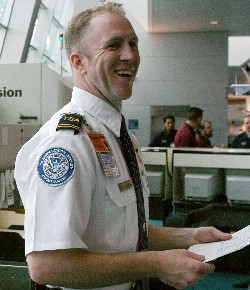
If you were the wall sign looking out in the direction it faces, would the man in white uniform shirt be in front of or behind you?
in front

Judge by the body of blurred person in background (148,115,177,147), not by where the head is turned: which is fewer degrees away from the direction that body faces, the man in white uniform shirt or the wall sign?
the man in white uniform shirt

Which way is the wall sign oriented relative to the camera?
toward the camera

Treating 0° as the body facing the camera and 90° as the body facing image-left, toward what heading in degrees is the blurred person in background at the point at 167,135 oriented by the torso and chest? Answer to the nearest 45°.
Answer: approximately 315°

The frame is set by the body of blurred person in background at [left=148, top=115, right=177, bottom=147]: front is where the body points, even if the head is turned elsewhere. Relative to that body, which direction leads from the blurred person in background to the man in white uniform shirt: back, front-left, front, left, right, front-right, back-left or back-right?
front-right

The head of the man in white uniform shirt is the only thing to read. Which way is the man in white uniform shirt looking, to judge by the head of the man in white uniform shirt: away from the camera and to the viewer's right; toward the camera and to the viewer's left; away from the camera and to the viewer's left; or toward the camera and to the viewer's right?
toward the camera and to the viewer's right
